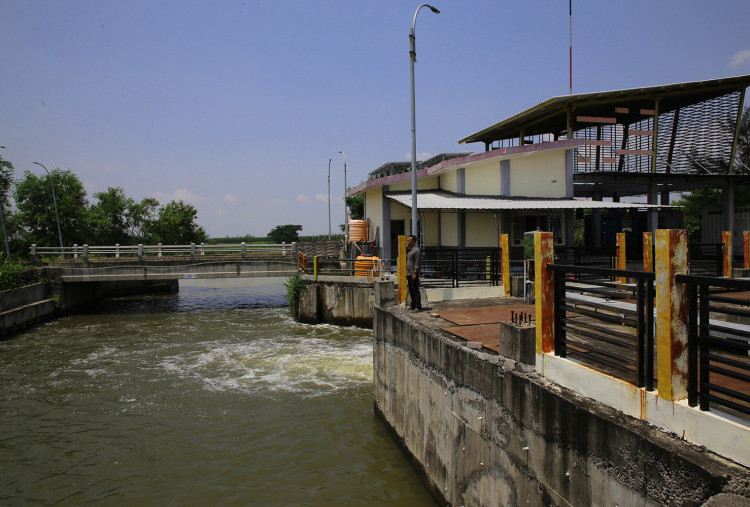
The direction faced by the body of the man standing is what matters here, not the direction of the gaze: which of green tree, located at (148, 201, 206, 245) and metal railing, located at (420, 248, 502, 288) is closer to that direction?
the green tree

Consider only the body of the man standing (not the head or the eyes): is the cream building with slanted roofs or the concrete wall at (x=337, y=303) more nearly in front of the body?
the concrete wall

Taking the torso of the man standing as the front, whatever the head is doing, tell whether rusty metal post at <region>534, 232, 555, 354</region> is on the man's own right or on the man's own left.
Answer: on the man's own left

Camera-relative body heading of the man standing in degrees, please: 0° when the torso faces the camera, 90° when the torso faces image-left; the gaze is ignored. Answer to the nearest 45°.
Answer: approximately 90°

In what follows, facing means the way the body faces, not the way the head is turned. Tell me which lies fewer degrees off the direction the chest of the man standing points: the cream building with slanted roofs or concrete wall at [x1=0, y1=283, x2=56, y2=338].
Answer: the concrete wall

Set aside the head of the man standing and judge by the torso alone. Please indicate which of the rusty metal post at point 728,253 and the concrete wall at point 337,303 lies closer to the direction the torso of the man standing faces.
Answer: the concrete wall

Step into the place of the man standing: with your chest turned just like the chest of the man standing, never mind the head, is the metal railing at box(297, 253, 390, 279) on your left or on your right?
on your right

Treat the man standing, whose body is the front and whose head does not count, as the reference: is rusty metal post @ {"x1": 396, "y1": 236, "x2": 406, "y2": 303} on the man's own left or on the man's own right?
on the man's own right

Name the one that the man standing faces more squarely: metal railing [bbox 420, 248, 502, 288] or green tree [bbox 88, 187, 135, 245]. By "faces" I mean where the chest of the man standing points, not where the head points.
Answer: the green tree

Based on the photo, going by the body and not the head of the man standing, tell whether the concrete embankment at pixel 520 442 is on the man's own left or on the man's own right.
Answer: on the man's own left
